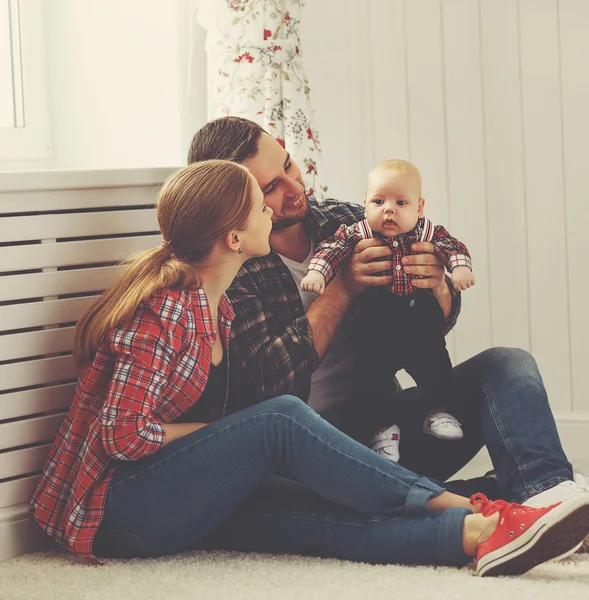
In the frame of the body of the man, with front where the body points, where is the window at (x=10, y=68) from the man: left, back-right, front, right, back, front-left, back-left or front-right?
back

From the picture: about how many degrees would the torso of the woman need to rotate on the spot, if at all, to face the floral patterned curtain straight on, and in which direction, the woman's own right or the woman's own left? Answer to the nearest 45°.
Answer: approximately 90° to the woman's own left

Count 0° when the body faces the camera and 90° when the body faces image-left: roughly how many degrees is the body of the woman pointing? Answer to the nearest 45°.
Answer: approximately 270°

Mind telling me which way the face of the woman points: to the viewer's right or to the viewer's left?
to the viewer's right

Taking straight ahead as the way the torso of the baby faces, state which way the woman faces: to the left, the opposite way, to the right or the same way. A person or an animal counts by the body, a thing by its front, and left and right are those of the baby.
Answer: to the left

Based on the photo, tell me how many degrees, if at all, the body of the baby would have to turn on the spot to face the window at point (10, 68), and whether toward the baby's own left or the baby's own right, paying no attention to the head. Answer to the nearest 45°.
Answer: approximately 135° to the baby's own right

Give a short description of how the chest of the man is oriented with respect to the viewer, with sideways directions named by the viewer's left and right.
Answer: facing the viewer and to the right of the viewer

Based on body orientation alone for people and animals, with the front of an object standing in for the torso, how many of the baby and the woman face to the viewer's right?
1

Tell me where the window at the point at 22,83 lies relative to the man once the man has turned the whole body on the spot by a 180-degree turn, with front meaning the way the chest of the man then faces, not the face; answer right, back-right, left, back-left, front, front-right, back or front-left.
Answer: front

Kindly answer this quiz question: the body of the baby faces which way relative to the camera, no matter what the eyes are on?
toward the camera

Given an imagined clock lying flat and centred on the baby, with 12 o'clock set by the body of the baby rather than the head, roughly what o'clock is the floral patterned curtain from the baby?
The floral patterned curtain is roughly at 5 o'clock from the baby.
